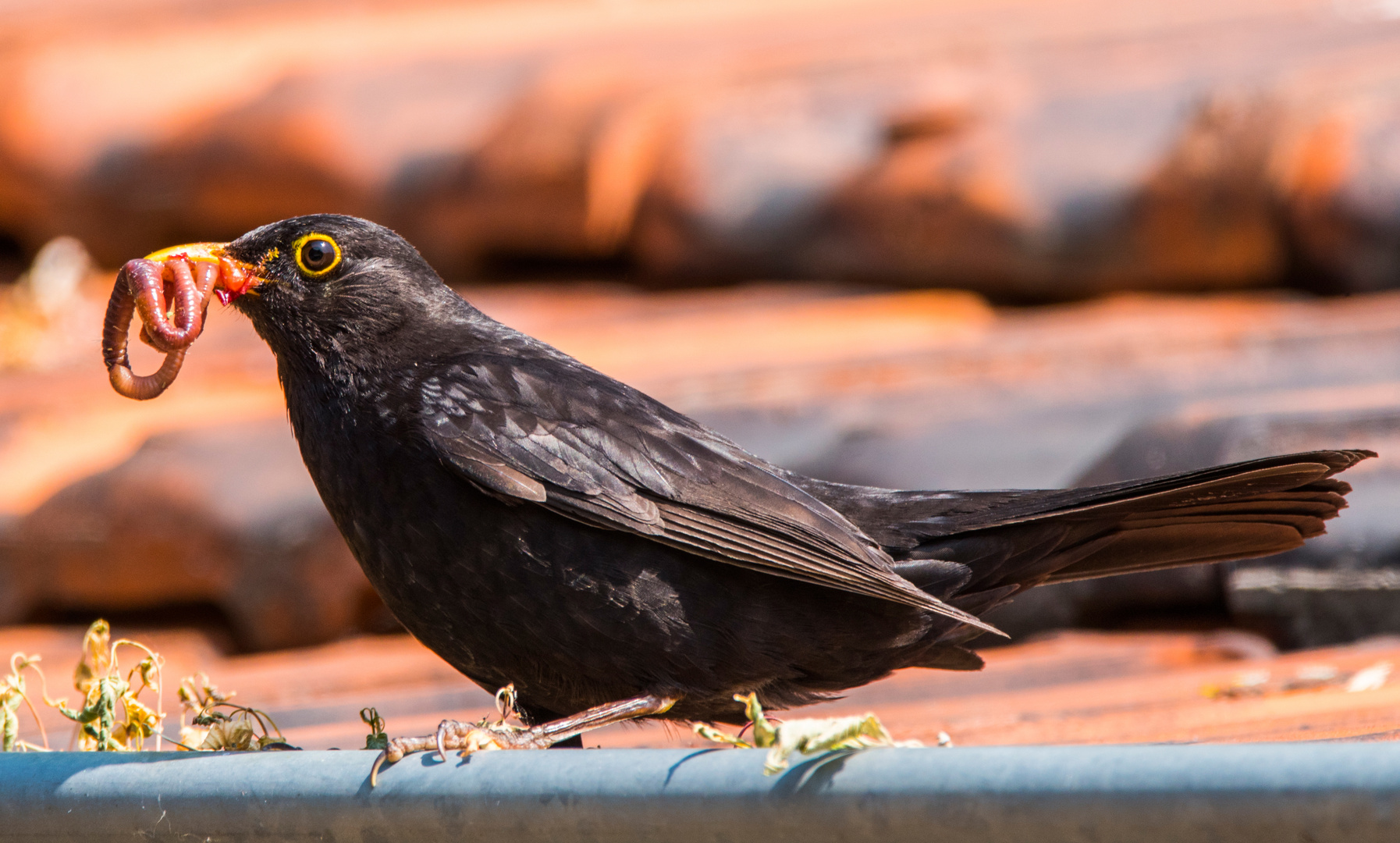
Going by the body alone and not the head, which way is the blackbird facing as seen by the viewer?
to the viewer's left
